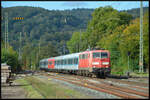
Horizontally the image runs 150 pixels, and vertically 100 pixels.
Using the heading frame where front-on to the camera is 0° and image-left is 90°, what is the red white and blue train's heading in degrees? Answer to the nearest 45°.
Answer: approximately 315°
